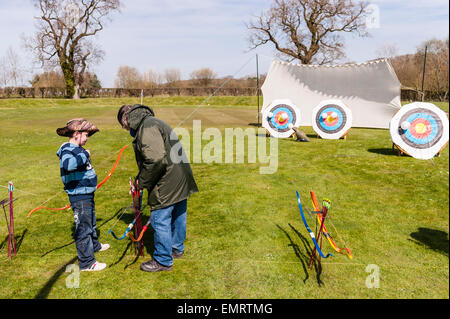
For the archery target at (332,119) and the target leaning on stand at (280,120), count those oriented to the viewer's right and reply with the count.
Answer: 0

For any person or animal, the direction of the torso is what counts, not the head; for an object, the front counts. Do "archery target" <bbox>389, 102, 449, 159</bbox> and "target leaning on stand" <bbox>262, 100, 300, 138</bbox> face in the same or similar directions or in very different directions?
same or similar directions

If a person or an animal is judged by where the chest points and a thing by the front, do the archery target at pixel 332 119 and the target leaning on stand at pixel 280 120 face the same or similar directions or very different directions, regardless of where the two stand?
same or similar directions

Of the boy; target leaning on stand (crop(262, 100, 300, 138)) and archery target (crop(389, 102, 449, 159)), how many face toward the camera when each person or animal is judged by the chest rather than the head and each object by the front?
2

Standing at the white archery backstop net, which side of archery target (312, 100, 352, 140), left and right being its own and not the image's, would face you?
back

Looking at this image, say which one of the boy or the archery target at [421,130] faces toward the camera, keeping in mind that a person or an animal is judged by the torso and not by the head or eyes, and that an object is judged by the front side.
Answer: the archery target

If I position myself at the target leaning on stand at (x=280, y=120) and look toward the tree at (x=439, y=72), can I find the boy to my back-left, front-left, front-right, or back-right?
back-right

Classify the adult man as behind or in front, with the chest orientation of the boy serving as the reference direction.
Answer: in front

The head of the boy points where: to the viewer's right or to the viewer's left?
to the viewer's right

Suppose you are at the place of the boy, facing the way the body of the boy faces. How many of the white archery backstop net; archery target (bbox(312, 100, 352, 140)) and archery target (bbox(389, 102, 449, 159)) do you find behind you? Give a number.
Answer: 0

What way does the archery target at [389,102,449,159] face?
toward the camera

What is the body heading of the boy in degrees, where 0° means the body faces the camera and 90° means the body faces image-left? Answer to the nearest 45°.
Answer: approximately 270°

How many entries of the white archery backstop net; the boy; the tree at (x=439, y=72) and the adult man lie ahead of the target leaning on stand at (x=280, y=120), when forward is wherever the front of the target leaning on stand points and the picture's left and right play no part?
2

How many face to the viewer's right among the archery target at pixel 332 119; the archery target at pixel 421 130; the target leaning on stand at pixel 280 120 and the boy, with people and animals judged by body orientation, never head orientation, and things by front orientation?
1

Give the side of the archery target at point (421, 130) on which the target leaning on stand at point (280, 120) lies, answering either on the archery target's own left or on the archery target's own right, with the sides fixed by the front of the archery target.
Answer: on the archery target's own right

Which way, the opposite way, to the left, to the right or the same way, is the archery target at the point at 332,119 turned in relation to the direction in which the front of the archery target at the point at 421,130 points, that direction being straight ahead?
the same way

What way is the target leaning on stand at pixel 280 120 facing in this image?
toward the camera

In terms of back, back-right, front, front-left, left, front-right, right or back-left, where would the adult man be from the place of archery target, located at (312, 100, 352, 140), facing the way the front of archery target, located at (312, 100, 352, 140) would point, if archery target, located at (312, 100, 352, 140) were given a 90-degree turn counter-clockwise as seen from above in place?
right

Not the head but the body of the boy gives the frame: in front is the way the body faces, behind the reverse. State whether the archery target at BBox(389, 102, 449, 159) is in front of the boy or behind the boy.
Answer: in front

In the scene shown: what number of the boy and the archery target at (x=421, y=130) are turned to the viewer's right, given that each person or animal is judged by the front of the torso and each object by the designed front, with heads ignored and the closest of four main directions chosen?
1

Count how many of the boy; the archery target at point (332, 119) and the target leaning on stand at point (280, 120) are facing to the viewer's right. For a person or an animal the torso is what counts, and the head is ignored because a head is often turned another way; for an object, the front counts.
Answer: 1
